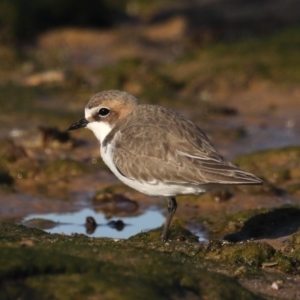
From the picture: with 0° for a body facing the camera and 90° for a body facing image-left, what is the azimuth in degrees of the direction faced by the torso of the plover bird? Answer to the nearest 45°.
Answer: approximately 90°
